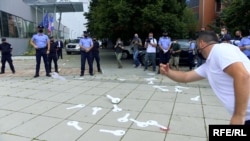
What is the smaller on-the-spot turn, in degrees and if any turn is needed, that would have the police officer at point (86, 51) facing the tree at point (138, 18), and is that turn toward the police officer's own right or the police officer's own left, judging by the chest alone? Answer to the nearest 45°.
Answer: approximately 135° to the police officer's own left

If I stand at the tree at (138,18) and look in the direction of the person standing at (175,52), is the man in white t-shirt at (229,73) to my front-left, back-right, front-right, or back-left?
front-right

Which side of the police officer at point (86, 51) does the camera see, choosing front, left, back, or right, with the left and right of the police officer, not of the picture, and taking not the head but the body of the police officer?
front

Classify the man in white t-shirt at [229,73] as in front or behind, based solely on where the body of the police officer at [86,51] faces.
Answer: in front

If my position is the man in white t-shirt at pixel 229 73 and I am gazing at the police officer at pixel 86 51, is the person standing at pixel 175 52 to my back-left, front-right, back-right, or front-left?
front-right

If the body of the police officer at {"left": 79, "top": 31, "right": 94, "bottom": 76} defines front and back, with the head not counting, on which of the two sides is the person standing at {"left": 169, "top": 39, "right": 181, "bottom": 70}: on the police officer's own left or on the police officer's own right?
on the police officer's own left

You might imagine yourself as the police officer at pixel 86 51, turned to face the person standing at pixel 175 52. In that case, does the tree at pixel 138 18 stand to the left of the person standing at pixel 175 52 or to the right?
left

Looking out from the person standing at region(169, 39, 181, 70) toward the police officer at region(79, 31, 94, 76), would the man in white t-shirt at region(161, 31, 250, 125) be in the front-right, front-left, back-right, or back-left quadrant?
front-left

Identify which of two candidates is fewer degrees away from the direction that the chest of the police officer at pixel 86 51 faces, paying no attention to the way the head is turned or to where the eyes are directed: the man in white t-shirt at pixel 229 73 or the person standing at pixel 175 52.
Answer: the man in white t-shirt

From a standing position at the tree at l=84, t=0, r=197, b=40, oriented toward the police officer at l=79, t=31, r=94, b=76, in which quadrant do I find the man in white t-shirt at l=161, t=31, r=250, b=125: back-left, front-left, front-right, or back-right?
front-left

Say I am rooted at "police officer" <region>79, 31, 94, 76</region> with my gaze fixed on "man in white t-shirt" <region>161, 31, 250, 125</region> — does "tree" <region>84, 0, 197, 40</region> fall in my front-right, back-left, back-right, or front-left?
back-left

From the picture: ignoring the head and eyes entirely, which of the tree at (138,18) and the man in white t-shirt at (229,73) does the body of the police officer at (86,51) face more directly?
the man in white t-shirt
